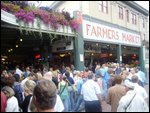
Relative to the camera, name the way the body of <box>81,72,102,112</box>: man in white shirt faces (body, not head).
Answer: away from the camera

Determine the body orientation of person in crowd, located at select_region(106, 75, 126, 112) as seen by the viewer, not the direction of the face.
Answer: away from the camera

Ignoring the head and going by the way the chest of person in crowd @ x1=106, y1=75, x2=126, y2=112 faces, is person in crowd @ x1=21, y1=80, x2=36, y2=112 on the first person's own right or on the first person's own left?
on the first person's own left

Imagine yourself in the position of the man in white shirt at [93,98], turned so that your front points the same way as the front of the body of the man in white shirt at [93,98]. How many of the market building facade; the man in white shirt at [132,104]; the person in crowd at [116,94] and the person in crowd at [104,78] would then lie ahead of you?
2

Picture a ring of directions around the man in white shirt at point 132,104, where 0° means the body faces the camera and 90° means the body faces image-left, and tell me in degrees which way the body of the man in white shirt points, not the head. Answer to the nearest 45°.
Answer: approximately 135°

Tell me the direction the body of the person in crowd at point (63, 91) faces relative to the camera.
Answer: away from the camera

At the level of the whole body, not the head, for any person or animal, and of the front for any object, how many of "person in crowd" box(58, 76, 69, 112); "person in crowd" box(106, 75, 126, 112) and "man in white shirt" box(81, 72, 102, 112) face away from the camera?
3

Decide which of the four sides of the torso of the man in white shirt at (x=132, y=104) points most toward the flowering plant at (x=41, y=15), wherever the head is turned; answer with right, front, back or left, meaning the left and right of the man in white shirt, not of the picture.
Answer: front
